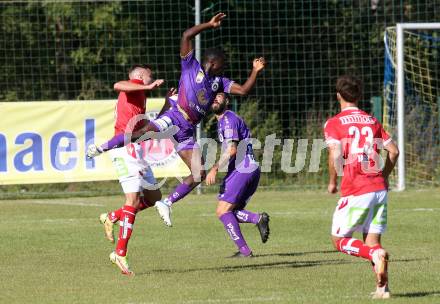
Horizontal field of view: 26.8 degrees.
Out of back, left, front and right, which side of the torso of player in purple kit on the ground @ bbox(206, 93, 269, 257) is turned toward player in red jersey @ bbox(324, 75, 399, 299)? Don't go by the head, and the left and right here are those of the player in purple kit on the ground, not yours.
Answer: left

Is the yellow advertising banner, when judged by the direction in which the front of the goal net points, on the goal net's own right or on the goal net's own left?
on the goal net's own right

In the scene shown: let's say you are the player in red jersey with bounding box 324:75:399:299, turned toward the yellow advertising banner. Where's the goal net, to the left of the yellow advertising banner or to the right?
right

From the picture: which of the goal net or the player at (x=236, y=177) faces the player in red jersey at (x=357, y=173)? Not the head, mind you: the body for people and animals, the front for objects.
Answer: the goal net

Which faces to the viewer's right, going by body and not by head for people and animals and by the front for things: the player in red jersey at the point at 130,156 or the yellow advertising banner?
the player in red jersey

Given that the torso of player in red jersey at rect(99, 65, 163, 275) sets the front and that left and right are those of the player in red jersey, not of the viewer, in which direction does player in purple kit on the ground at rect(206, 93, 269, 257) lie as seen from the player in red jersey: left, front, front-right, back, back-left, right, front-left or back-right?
front-left

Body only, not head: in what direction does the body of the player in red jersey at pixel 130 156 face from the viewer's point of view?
to the viewer's right
